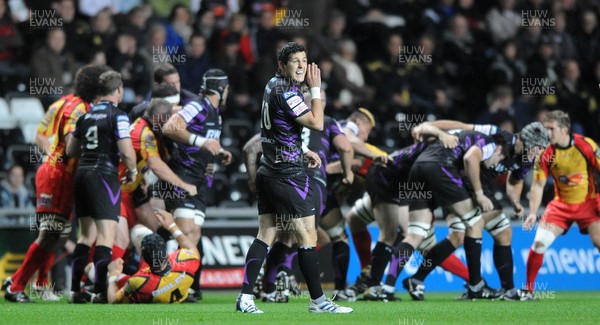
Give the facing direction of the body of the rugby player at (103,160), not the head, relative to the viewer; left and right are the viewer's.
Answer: facing away from the viewer and to the right of the viewer

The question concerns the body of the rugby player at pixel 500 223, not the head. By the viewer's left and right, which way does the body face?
facing to the right of the viewer

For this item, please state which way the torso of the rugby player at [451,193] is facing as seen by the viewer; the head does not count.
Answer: to the viewer's right

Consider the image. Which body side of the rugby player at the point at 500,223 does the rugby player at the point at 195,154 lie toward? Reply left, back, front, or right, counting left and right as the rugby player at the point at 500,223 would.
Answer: back

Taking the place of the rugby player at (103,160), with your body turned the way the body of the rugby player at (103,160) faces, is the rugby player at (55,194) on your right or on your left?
on your left
